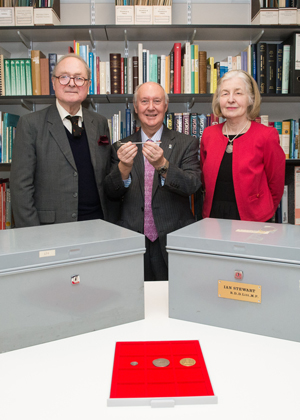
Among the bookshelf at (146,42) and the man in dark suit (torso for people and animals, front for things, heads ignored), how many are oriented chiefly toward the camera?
2

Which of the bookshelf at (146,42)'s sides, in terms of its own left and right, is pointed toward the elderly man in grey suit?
front

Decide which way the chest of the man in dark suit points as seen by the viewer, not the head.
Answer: toward the camera

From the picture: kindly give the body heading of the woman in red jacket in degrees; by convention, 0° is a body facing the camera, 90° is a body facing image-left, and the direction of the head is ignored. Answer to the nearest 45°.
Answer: approximately 45°

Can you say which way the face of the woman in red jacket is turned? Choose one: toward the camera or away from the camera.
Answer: toward the camera

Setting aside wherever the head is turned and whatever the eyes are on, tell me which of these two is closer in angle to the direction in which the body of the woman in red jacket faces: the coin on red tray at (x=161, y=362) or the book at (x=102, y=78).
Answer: the coin on red tray

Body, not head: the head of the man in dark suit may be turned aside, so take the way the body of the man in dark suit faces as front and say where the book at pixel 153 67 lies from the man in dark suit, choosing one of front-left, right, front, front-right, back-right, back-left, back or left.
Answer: back

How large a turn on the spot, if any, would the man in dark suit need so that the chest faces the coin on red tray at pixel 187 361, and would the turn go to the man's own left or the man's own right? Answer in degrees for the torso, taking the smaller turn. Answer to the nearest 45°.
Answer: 0° — they already face it

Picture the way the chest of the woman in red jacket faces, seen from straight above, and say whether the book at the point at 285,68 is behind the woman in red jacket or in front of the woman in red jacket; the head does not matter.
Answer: behind

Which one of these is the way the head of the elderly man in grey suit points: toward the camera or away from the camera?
toward the camera

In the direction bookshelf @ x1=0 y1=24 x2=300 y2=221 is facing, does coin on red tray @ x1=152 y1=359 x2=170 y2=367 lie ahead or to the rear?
ahead

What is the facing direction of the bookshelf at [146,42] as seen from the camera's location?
facing the viewer
